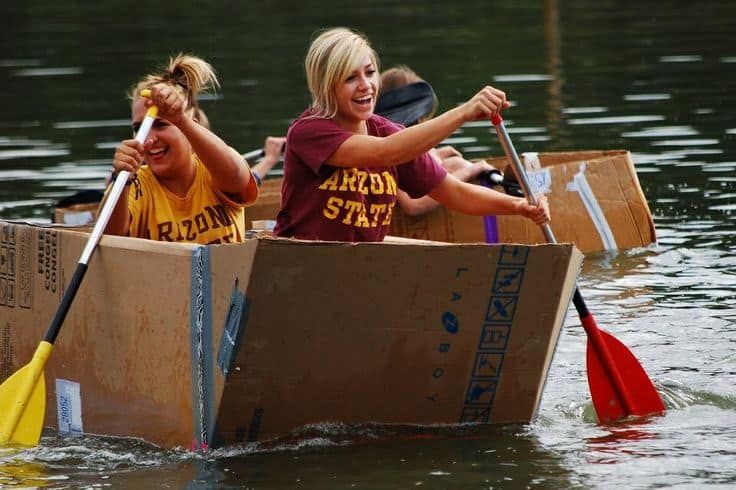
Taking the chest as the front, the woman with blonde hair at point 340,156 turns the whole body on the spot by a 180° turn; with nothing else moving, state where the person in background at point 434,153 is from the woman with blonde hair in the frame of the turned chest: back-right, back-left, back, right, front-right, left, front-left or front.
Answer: front-right

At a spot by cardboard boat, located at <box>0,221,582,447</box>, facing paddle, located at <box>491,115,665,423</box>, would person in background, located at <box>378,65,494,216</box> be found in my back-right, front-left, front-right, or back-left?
front-left

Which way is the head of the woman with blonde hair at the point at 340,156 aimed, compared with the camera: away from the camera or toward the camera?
toward the camera

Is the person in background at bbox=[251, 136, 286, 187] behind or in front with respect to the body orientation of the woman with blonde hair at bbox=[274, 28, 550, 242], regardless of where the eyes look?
behind

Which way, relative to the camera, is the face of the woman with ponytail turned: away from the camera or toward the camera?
toward the camera

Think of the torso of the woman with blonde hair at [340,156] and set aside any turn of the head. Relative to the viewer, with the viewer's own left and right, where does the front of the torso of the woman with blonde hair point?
facing the viewer and to the right of the viewer
